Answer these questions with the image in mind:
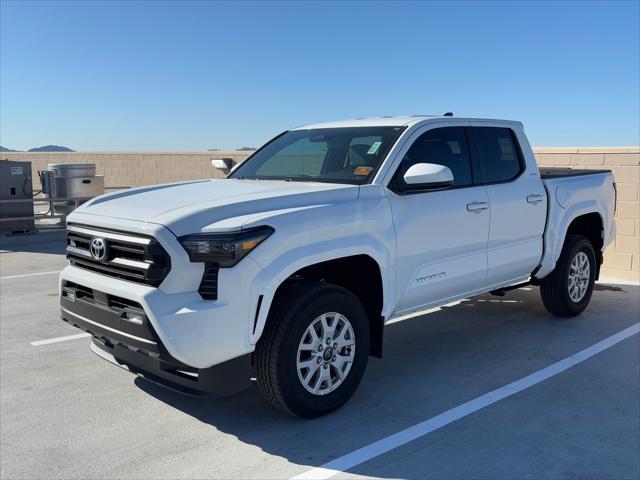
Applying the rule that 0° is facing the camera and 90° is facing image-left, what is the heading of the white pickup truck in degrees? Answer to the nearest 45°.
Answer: approximately 45°

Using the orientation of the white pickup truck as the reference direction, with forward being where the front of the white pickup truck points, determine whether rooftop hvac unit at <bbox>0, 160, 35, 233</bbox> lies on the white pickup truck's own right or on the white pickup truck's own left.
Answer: on the white pickup truck's own right

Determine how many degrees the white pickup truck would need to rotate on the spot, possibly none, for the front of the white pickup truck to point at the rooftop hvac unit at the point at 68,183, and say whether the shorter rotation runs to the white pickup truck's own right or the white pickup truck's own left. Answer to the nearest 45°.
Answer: approximately 90° to the white pickup truck's own right
